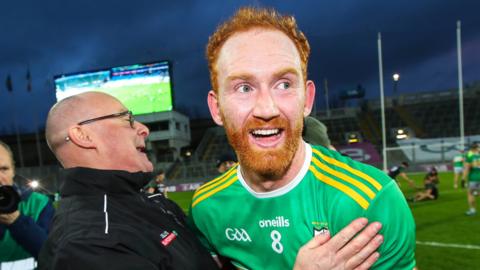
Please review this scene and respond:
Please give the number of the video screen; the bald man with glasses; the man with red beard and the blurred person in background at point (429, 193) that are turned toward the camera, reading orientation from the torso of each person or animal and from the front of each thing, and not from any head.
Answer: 2

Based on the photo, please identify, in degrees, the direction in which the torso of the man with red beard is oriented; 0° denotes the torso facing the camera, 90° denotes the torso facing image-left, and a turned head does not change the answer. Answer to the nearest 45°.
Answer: approximately 0°

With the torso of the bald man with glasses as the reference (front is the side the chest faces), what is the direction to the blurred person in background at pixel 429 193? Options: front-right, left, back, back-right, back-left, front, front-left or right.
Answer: front-left

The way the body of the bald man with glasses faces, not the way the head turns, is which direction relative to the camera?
to the viewer's right

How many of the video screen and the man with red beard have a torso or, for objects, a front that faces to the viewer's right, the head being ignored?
0

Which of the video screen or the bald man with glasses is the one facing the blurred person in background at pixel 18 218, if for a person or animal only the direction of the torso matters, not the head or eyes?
the video screen

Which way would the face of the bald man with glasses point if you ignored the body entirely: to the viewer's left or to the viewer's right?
to the viewer's right

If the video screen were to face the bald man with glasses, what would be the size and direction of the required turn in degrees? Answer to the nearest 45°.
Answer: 0° — it already faces them

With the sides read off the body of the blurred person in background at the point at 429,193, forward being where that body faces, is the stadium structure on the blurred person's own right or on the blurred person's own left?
on the blurred person's own right

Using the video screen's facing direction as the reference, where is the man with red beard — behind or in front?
in front
